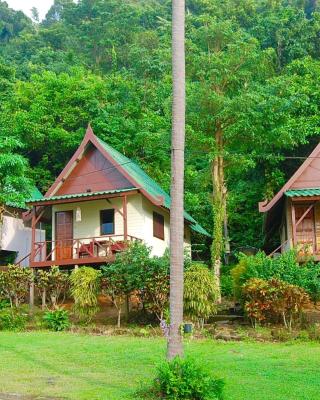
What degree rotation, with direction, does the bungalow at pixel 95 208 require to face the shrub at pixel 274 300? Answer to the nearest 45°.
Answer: approximately 90° to its left

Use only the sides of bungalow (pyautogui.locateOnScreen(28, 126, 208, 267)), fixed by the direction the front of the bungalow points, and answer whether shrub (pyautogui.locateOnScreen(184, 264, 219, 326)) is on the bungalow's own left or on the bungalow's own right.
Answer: on the bungalow's own left

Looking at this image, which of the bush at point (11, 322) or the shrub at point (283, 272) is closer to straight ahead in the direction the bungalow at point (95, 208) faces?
the bush

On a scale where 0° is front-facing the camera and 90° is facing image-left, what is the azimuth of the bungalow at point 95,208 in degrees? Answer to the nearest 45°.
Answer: approximately 45°

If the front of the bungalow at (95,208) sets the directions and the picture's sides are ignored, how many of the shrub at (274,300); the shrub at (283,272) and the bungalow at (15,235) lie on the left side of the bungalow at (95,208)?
2

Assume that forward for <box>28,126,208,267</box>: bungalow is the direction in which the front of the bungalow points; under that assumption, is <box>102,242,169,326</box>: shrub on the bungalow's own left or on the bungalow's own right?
on the bungalow's own left

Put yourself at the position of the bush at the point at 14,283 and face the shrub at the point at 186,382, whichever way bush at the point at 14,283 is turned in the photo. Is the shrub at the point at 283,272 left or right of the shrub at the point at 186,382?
left

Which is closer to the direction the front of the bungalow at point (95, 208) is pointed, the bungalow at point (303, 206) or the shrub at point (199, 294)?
the shrub

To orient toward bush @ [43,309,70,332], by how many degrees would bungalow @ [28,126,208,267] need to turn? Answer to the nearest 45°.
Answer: approximately 45° to its left

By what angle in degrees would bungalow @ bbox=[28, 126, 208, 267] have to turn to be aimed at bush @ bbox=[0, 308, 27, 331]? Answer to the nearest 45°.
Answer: approximately 45° to its left

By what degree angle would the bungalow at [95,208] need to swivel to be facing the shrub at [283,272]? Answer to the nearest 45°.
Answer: approximately 90° to its left
